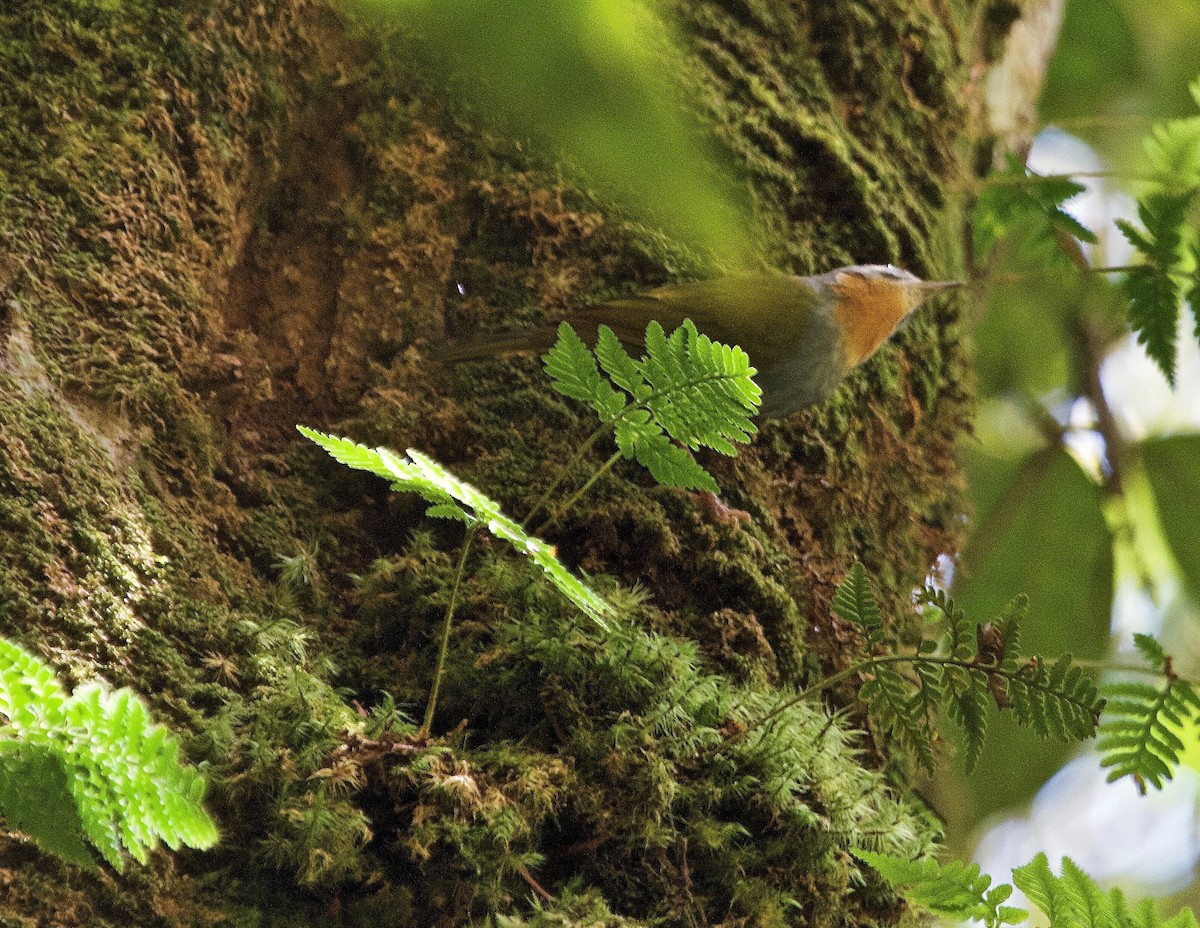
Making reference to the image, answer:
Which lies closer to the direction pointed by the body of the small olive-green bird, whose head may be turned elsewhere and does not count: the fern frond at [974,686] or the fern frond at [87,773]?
the fern frond at [974,686]

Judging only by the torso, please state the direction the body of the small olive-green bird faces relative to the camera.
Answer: to the viewer's right

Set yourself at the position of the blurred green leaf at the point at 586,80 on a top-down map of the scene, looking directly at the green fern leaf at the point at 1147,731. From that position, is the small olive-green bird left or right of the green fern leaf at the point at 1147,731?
left

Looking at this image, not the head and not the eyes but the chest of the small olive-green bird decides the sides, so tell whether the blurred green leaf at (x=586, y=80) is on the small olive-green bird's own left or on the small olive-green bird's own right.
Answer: on the small olive-green bird's own right

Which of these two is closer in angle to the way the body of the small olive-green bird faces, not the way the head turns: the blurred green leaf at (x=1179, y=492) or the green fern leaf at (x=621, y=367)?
the blurred green leaf
